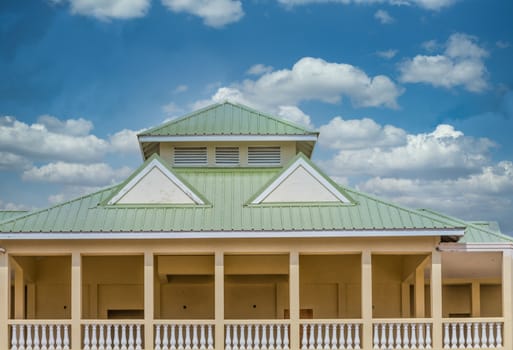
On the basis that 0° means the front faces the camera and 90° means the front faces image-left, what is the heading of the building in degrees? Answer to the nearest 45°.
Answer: approximately 0°
